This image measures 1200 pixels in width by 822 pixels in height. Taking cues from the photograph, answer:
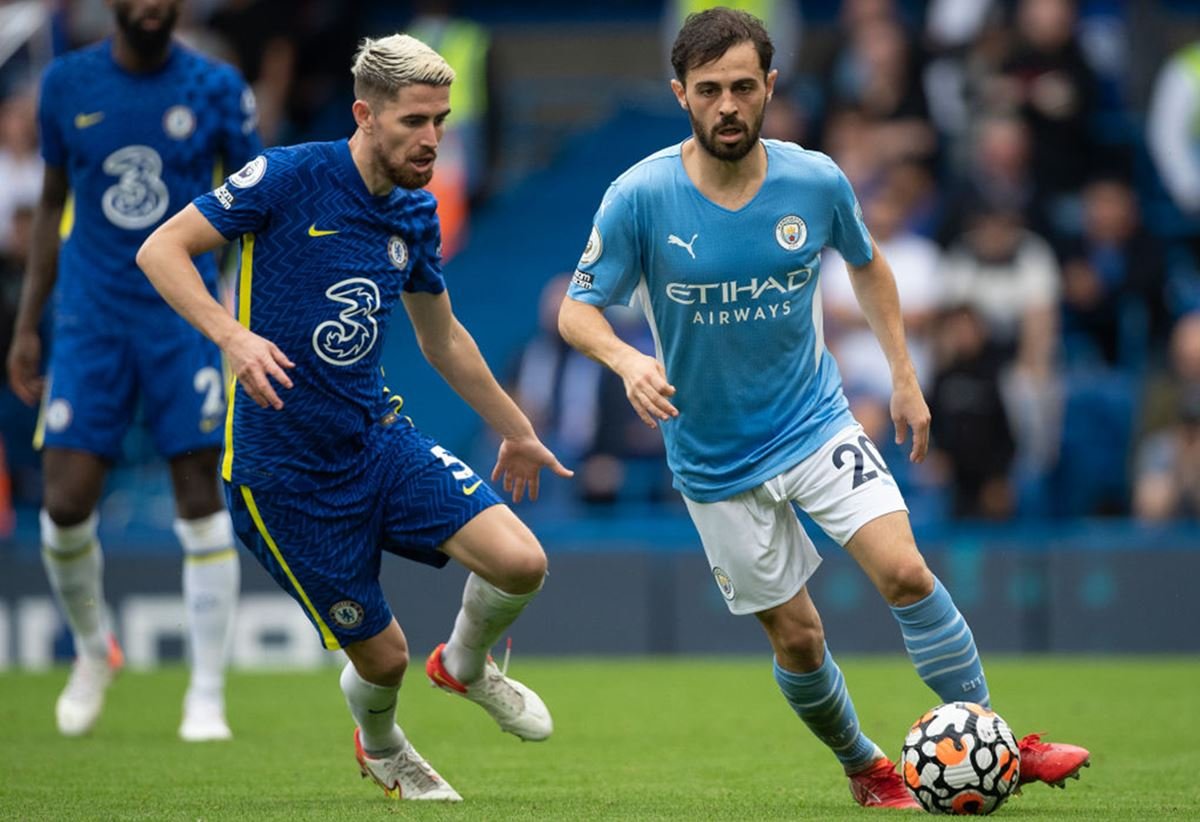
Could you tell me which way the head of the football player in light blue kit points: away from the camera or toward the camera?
toward the camera

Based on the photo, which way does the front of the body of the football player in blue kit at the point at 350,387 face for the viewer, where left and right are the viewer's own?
facing the viewer and to the right of the viewer

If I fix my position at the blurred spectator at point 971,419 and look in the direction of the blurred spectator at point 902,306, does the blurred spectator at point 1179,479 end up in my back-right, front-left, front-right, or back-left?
back-right

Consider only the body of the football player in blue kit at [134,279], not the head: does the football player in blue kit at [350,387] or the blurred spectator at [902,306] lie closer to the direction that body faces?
the football player in blue kit

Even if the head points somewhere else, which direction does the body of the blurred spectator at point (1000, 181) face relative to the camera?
toward the camera

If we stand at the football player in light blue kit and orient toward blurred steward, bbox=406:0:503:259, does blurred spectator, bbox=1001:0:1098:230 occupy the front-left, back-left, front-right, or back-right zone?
front-right

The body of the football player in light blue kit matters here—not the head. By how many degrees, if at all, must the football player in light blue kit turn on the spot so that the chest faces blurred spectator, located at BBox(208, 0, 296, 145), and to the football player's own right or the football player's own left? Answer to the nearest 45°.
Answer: approximately 135° to the football player's own right

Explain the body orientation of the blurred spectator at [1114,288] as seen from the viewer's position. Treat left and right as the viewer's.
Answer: facing the viewer

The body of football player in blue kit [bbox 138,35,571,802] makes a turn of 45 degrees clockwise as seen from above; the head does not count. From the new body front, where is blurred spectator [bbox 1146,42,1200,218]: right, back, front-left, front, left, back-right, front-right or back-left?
back-left

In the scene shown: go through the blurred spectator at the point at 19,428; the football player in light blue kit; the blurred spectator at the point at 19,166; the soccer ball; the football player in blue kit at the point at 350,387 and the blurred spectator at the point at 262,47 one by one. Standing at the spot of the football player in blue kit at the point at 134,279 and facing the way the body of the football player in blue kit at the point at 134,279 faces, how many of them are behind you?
3

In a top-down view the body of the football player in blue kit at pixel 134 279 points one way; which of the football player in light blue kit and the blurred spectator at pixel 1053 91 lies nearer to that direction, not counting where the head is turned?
the football player in light blue kit

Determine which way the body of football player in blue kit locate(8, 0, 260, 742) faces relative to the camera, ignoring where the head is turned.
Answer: toward the camera

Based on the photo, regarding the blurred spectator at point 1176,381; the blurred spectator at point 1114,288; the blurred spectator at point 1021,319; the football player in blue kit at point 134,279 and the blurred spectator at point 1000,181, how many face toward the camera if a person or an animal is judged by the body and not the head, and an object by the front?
5
